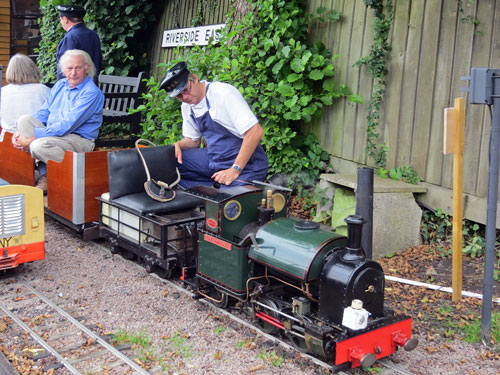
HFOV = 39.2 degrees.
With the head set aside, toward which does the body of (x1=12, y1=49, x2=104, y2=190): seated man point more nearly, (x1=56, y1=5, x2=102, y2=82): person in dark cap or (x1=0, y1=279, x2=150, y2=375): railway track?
the railway track

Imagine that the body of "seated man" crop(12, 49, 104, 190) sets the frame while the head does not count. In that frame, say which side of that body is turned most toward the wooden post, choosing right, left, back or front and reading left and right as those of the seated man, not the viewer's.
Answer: left

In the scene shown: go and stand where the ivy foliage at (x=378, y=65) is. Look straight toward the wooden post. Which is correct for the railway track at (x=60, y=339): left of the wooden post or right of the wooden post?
right

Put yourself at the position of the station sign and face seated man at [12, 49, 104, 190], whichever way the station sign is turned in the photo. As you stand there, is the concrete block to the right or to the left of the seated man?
left

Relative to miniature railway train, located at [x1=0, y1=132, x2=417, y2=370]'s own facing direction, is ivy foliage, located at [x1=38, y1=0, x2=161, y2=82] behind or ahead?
behind

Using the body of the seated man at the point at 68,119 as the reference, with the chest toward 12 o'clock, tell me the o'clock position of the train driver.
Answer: The train driver is roughly at 9 o'clock from the seated man.

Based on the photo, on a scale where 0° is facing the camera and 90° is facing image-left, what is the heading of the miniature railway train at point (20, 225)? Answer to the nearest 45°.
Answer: approximately 315°
